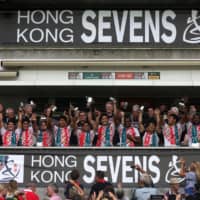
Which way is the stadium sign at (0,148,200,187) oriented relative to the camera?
toward the camera

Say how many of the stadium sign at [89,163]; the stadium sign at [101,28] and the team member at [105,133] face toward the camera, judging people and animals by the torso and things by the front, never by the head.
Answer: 3

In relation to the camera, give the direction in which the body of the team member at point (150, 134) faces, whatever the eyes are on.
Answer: toward the camera

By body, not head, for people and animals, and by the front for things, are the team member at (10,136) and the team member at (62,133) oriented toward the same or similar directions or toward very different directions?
same or similar directions

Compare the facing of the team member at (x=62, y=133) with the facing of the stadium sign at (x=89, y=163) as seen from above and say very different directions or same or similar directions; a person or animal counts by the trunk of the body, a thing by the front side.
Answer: same or similar directions

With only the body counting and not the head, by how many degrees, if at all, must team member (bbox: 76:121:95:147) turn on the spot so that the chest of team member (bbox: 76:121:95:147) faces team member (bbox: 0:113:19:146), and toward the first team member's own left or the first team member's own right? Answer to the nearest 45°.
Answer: approximately 90° to the first team member's own right

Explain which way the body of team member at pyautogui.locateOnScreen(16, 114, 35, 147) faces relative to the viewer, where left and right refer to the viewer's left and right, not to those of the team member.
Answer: facing the viewer

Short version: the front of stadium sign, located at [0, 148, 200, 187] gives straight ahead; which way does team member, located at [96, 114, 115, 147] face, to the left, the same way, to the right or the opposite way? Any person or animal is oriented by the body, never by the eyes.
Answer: the same way

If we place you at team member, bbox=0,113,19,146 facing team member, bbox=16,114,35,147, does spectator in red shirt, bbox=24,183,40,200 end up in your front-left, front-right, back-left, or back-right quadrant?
front-right

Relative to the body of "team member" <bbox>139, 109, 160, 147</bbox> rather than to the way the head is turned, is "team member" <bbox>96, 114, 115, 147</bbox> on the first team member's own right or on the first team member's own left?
on the first team member's own right

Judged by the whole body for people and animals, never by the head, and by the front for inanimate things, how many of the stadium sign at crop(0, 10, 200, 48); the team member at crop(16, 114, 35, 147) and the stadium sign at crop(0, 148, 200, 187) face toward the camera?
3
